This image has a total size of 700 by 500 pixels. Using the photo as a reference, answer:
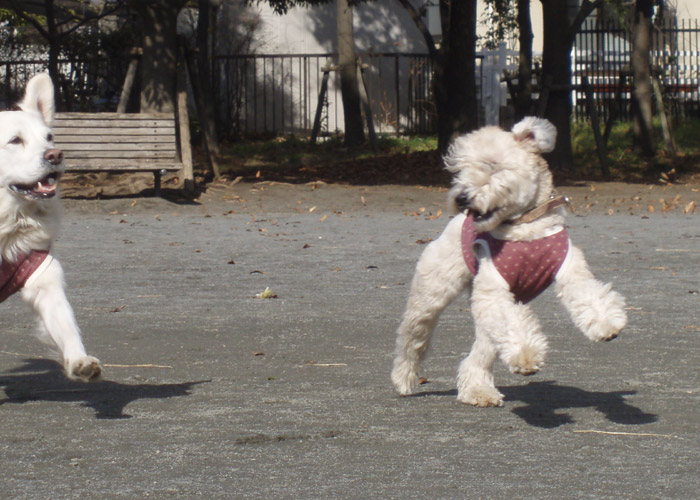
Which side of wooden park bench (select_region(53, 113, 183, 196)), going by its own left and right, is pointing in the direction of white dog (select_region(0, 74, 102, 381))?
front

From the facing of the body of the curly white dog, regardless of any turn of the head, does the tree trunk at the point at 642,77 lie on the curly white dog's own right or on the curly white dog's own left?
on the curly white dog's own left

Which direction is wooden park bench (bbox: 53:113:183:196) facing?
toward the camera

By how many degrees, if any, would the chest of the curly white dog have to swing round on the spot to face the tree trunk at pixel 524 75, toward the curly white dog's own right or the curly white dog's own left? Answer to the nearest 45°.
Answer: approximately 135° to the curly white dog's own left

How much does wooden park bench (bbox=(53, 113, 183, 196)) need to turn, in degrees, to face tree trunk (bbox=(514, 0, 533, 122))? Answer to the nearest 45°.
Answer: approximately 135° to its left

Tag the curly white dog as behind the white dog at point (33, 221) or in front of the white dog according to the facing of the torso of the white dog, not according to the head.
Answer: in front

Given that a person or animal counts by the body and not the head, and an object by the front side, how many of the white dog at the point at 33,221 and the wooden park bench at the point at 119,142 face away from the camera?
0

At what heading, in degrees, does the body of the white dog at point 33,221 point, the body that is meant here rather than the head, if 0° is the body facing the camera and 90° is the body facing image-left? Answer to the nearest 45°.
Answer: approximately 315°
